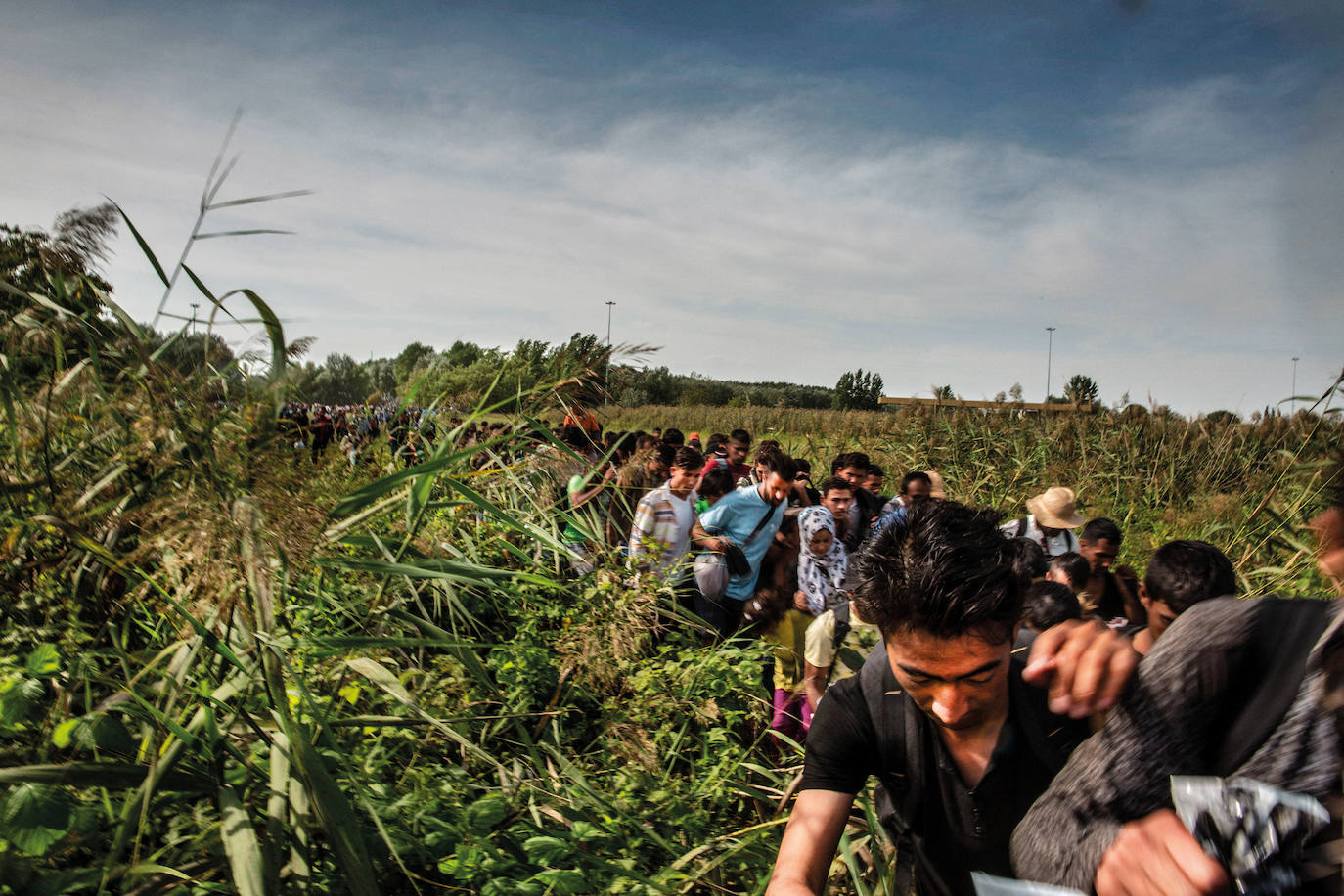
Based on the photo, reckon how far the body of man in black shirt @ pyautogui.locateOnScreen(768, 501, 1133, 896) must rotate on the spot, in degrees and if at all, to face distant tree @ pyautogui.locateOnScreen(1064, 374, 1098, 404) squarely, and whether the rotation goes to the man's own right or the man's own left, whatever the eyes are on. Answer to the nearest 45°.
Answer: approximately 180°

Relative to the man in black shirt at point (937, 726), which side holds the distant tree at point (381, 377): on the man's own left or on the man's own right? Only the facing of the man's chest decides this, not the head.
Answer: on the man's own right

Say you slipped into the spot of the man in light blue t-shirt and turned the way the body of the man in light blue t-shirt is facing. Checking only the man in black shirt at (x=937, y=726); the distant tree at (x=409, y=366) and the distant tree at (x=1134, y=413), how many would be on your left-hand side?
1

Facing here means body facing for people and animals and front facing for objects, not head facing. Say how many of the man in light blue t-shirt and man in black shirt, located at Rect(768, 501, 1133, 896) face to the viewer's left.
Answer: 0

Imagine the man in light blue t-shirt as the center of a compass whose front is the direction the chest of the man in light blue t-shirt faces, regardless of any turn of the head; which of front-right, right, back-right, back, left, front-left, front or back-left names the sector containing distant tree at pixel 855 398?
back-left

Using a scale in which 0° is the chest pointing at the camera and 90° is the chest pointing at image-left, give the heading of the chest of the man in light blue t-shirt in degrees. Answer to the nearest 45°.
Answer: approximately 315°

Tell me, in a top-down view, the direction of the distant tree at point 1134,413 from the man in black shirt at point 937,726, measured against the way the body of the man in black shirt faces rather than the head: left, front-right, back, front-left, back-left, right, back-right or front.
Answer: back

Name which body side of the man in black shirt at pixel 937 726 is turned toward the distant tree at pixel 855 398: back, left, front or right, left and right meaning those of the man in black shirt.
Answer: back
